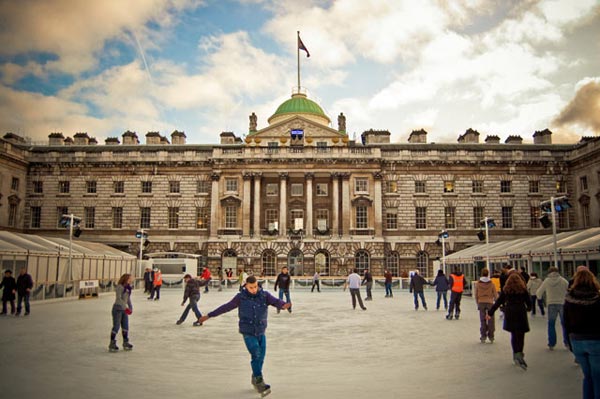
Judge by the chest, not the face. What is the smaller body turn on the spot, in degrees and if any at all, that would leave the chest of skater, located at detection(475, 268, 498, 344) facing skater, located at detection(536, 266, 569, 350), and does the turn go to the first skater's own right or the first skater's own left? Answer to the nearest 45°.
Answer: approximately 135° to the first skater's own right

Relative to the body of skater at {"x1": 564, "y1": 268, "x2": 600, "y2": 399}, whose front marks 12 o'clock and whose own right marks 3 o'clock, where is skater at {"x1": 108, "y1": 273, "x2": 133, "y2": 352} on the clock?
skater at {"x1": 108, "y1": 273, "x2": 133, "y2": 352} is roughly at 9 o'clock from skater at {"x1": 564, "y1": 268, "x2": 600, "y2": 399}.

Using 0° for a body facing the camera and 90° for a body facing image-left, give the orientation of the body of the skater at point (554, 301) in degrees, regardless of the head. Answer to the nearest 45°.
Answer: approximately 180°

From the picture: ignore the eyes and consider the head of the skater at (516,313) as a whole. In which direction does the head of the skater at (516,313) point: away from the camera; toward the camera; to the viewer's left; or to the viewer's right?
away from the camera

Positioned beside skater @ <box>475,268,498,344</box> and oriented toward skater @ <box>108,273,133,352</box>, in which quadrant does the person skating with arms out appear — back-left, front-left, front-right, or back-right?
front-left

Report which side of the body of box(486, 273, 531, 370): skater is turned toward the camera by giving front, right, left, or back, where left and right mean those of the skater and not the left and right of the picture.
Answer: back

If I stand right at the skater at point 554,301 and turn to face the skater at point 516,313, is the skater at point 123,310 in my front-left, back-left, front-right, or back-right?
front-right

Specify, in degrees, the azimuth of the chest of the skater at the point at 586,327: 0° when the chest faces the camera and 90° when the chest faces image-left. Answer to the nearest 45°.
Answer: approximately 180°

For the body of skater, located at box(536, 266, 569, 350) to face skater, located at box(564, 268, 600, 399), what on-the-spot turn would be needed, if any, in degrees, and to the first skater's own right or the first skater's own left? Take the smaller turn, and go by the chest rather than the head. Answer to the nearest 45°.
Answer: approximately 180°

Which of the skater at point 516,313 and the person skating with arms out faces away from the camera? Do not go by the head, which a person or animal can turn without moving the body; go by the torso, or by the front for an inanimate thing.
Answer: the skater

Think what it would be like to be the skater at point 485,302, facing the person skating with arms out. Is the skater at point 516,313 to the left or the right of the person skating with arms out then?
left

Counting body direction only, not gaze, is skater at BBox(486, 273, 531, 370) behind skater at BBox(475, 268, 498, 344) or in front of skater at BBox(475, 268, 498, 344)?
behind

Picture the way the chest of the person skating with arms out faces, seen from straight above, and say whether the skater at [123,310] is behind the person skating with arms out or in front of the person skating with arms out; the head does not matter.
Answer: behind

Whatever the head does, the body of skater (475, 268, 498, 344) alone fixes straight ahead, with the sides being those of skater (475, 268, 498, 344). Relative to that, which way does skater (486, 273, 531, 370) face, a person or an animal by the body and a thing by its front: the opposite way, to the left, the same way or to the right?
the same way

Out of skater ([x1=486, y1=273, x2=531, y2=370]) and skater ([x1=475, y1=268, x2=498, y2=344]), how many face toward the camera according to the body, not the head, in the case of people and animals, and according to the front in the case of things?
0

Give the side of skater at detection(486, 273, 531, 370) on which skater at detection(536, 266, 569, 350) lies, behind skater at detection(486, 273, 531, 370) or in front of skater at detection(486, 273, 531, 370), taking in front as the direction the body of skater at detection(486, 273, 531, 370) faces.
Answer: in front

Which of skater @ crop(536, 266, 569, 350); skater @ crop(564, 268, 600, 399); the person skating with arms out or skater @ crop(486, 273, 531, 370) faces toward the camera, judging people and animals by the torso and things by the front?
the person skating with arms out
